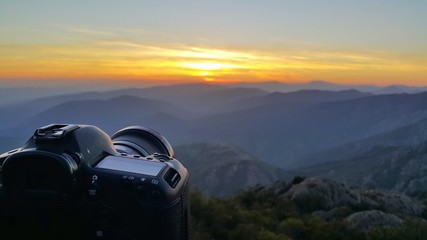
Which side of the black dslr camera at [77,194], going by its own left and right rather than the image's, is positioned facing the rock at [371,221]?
front

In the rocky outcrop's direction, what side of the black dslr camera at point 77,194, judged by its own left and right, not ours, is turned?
front

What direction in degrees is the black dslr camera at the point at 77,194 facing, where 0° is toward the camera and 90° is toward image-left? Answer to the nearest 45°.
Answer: approximately 225°
